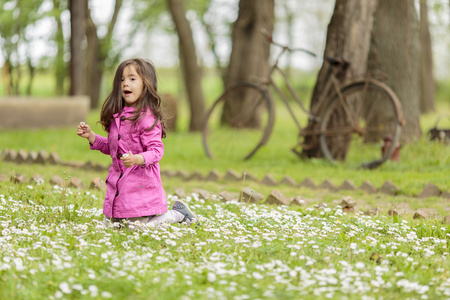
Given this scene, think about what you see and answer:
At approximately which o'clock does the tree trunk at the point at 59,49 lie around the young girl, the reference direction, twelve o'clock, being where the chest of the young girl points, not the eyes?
The tree trunk is roughly at 4 o'clock from the young girl.

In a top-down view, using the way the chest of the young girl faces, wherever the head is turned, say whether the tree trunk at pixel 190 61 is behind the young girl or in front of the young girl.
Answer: behind

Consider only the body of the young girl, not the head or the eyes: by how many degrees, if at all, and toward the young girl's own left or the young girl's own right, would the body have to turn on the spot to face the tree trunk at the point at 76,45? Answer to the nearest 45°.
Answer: approximately 135° to the young girl's own right

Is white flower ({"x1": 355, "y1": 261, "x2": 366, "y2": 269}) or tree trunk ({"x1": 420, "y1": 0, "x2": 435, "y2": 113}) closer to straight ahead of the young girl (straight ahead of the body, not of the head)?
the white flower

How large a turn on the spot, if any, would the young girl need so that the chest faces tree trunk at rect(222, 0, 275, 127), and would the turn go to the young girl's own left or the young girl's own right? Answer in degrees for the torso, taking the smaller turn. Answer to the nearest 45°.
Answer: approximately 135° to the young girl's own right

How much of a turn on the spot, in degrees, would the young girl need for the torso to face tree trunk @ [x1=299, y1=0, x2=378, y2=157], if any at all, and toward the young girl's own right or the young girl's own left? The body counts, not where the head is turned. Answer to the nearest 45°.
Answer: approximately 180°

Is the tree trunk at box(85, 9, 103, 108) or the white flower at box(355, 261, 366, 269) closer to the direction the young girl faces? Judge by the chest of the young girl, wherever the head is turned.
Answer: the white flower

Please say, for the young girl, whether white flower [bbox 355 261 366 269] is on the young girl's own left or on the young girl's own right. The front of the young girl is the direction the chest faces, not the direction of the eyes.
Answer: on the young girl's own left

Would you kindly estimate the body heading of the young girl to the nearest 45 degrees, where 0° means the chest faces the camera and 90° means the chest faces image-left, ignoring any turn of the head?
approximately 45°

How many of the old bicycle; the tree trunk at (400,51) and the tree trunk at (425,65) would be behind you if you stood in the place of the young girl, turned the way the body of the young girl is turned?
3

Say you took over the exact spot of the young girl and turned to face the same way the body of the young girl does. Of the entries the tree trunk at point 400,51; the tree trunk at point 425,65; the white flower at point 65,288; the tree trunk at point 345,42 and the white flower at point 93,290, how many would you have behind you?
3

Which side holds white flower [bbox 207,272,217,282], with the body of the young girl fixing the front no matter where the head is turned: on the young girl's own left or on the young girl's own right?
on the young girl's own left

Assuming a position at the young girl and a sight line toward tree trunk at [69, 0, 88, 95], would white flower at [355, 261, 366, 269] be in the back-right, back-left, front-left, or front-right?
back-right
